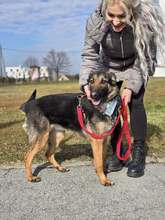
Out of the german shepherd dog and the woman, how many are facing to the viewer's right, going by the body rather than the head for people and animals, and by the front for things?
1

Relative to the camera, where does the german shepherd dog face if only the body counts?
to the viewer's right

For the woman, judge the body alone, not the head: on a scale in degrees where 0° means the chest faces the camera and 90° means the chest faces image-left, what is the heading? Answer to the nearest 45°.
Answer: approximately 0°

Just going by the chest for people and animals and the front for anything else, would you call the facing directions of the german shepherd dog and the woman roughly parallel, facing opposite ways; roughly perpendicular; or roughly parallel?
roughly perpendicular
